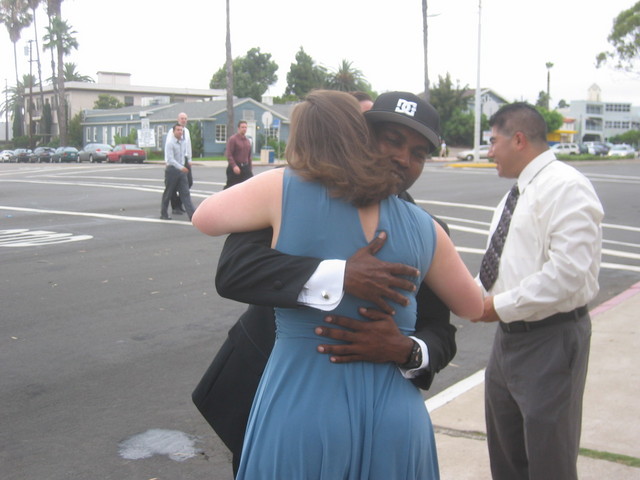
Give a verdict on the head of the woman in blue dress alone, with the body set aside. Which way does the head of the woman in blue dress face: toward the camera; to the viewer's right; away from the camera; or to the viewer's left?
away from the camera

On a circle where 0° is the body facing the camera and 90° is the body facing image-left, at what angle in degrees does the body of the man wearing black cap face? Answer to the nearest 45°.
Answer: approximately 0°

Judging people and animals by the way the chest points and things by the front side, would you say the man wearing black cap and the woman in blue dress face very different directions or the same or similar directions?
very different directions

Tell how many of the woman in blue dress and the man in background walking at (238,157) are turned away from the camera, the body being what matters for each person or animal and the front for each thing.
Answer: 1

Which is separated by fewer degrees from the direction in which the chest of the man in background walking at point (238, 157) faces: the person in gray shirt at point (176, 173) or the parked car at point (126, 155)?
the person in gray shirt

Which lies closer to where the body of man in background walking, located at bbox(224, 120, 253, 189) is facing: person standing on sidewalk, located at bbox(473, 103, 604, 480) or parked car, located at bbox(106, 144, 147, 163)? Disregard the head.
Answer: the person standing on sidewalk

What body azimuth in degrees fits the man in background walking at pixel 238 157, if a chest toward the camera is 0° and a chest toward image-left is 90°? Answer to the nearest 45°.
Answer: approximately 315°

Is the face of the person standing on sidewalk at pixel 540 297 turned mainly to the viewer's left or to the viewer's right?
to the viewer's left

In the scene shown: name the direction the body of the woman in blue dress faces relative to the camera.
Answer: away from the camera
